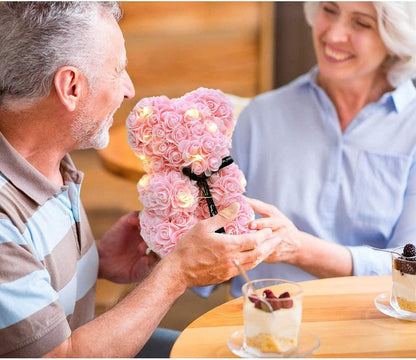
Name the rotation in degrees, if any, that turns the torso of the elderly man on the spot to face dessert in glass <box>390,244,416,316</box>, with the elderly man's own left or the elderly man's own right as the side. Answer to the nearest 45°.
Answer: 0° — they already face it

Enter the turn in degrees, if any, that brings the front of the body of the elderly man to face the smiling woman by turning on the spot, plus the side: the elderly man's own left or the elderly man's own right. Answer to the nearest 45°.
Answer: approximately 45° to the elderly man's own left

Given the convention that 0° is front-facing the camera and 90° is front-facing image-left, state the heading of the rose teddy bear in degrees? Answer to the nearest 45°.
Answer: approximately 315°

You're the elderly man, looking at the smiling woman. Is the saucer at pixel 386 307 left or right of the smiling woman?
right

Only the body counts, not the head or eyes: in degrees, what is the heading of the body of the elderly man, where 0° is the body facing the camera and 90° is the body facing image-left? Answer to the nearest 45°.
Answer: approximately 270°

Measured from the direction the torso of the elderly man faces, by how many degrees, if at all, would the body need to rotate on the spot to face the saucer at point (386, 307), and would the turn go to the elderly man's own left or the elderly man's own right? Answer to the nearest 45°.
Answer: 0° — they already face it

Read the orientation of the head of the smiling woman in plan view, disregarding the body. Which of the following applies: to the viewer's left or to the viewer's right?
to the viewer's left

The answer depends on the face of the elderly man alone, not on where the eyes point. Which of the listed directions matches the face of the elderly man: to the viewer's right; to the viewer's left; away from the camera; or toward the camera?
to the viewer's right
